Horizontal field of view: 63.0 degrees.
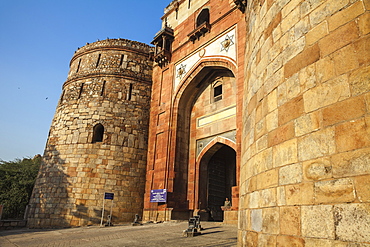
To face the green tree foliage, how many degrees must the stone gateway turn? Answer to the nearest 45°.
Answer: approximately 90° to its right

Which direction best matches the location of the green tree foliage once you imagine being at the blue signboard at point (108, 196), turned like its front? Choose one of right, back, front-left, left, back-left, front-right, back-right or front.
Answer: back-right

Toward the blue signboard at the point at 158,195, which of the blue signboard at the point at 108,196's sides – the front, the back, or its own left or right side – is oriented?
left
